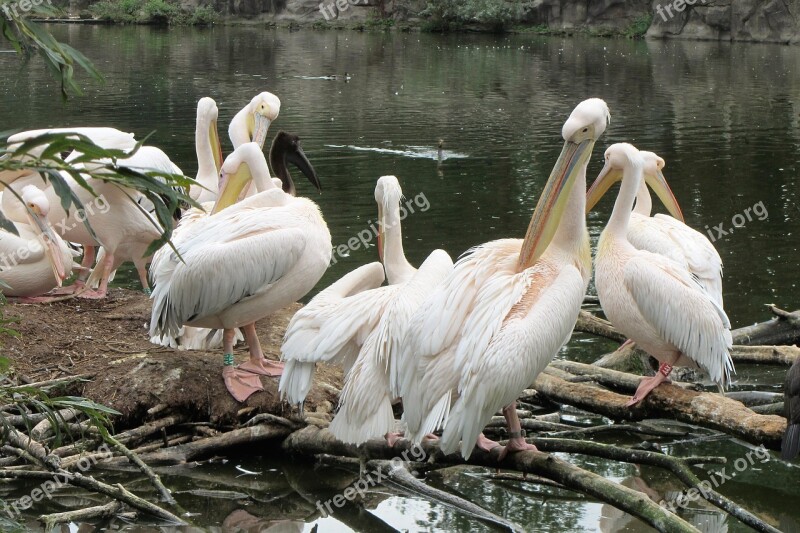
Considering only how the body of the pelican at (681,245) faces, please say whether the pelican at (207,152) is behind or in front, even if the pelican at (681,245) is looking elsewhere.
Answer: in front

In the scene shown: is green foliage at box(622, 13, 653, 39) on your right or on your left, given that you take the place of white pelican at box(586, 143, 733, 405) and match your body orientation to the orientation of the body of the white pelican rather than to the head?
on your right

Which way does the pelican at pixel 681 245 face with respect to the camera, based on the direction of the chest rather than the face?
to the viewer's left

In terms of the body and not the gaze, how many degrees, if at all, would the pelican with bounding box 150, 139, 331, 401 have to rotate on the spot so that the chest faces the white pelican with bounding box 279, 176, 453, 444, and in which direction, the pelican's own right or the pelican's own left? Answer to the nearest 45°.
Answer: approximately 45° to the pelican's own right

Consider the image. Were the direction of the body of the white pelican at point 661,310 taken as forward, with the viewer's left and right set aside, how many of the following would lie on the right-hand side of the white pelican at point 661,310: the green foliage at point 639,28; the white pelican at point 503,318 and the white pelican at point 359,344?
1

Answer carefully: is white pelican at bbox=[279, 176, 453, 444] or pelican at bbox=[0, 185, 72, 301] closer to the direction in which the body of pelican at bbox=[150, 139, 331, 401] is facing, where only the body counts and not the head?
the white pelican

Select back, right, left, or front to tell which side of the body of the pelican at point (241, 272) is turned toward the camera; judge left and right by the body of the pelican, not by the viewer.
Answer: right

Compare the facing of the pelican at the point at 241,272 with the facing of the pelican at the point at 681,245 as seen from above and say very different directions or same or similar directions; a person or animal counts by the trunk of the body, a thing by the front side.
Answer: very different directions

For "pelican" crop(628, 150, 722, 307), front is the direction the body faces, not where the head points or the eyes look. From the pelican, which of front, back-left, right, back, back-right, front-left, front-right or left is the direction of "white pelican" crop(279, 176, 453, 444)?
front-left

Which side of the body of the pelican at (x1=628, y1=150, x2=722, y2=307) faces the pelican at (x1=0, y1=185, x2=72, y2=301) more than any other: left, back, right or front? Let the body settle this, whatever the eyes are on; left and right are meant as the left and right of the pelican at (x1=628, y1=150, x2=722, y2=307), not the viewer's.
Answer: front

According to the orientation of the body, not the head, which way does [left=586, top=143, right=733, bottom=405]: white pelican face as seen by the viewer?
to the viewer's left

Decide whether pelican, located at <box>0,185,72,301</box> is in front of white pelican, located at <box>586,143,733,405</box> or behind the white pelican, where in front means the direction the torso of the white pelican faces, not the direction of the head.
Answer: in front

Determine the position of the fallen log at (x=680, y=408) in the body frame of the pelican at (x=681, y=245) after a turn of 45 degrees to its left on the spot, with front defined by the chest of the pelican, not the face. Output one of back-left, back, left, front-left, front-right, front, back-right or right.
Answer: front-left

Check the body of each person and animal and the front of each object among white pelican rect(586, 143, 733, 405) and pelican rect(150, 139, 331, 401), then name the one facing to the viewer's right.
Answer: the pelican
